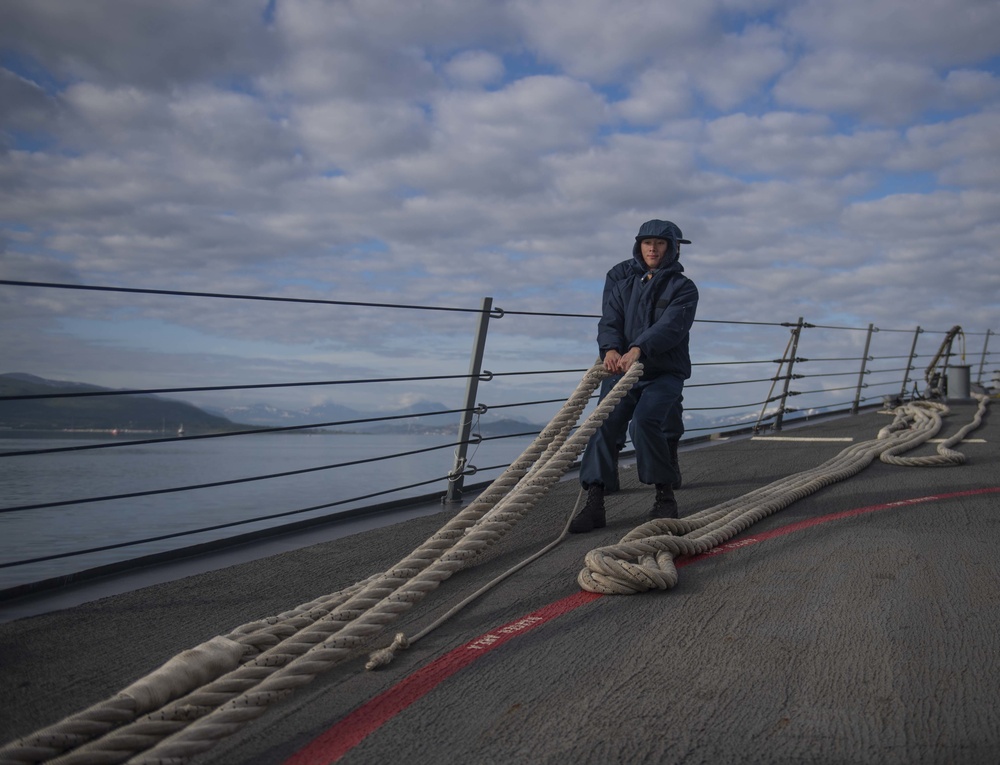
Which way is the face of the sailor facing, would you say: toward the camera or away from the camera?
toward the camera

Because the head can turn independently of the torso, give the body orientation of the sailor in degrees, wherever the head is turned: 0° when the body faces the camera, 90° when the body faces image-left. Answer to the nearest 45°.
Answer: approximately 45°
